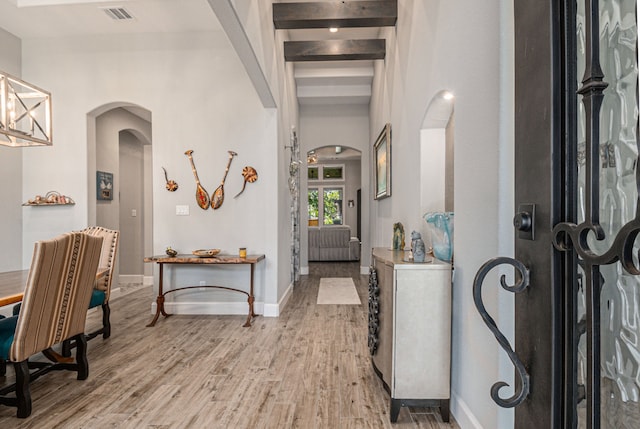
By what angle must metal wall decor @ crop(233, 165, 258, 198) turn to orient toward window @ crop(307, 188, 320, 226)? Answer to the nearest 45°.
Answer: approximately 180°

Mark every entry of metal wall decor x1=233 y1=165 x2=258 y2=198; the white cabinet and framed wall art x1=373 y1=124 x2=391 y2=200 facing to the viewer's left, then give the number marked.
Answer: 2

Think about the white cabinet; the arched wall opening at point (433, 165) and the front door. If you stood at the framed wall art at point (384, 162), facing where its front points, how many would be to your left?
3

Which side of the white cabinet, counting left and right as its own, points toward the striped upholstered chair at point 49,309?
front

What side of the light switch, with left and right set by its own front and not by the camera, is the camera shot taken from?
front

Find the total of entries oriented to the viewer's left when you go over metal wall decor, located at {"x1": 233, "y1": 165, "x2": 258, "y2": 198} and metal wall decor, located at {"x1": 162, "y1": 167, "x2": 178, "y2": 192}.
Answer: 0

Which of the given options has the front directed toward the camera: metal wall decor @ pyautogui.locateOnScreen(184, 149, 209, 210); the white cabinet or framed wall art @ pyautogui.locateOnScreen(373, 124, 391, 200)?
the metal wall decor

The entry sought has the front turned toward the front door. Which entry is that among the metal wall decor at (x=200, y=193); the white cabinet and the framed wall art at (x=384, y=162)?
the metal wall decor

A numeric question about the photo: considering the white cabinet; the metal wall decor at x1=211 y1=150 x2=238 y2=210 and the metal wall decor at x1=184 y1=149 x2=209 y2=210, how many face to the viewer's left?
1

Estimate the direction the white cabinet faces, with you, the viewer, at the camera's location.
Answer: facing to the left of the viewer

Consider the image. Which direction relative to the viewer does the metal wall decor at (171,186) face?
toward the camera

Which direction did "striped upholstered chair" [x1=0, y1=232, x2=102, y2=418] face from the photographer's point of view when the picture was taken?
facing away from the viewer and to the left of the viewer

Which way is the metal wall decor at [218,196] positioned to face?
toward the camera

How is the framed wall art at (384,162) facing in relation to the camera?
to the viewer's left

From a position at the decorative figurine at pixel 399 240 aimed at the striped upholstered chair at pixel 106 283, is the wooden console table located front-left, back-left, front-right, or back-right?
front-right

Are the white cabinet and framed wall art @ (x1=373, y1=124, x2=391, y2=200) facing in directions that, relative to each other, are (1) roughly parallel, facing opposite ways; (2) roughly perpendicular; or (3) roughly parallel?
roughly parallel
